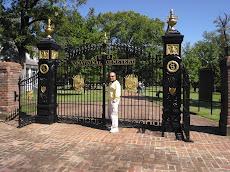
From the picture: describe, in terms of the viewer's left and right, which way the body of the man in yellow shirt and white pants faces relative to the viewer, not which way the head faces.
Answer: facing the viewer and to the left of the viewer

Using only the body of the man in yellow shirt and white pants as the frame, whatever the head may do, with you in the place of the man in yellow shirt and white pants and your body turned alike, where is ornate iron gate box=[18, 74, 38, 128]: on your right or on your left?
on your right

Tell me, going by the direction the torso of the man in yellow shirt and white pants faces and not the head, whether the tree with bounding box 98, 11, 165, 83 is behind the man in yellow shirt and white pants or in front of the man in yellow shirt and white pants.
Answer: behind

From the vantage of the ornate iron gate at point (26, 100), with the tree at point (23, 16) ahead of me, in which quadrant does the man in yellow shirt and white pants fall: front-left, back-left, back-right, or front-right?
back-right

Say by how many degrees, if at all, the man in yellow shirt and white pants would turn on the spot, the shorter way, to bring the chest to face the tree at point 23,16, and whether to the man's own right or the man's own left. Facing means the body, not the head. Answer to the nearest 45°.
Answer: approximately 90° to the man's own right

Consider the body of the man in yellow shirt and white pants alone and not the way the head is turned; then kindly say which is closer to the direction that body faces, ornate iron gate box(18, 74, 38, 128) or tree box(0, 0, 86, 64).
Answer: the ornate iron gate
